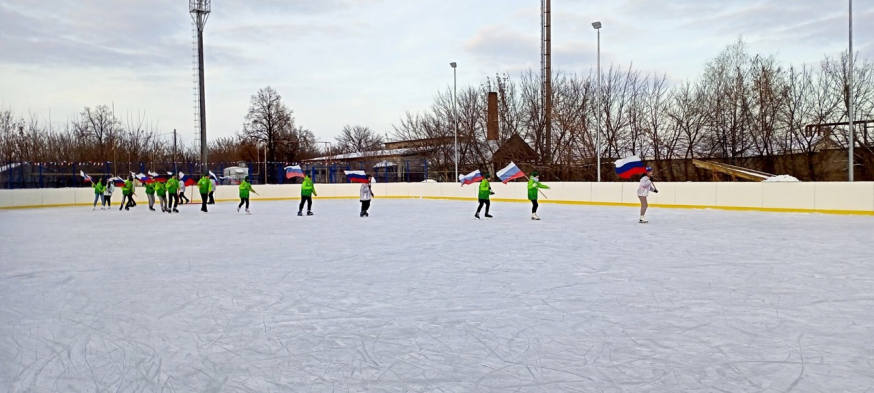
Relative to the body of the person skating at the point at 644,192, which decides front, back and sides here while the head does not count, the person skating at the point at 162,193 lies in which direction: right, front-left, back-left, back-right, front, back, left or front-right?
back

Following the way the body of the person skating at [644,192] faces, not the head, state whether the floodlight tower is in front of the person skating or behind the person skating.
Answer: behind

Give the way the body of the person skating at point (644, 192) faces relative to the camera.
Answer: to the viewer's right

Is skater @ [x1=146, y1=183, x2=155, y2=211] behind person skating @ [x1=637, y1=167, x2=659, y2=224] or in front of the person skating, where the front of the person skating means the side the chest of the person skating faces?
behind

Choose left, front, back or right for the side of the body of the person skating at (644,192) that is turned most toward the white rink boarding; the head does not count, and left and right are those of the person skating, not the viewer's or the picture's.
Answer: left

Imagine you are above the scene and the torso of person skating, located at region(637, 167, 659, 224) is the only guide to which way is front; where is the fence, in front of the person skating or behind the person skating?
behind

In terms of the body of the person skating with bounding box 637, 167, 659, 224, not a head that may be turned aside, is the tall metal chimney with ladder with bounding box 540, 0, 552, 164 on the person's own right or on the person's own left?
on the person's own left
